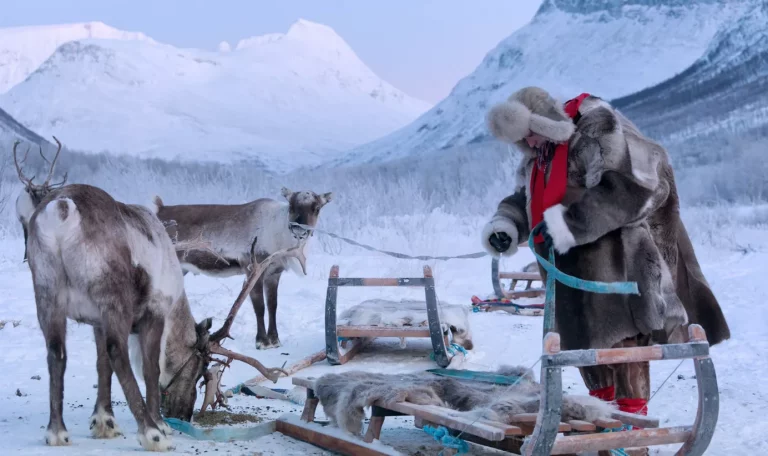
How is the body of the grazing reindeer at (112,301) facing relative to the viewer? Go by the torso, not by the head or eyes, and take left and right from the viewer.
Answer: facing away from the viewer and to the right of the viewer

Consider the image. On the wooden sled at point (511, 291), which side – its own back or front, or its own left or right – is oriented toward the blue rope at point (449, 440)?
left

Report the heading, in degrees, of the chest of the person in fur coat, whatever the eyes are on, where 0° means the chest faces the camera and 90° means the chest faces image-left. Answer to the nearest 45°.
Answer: approximately 45°

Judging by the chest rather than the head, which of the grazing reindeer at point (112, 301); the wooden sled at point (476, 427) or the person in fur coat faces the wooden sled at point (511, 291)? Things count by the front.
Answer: the grazing reindeer
